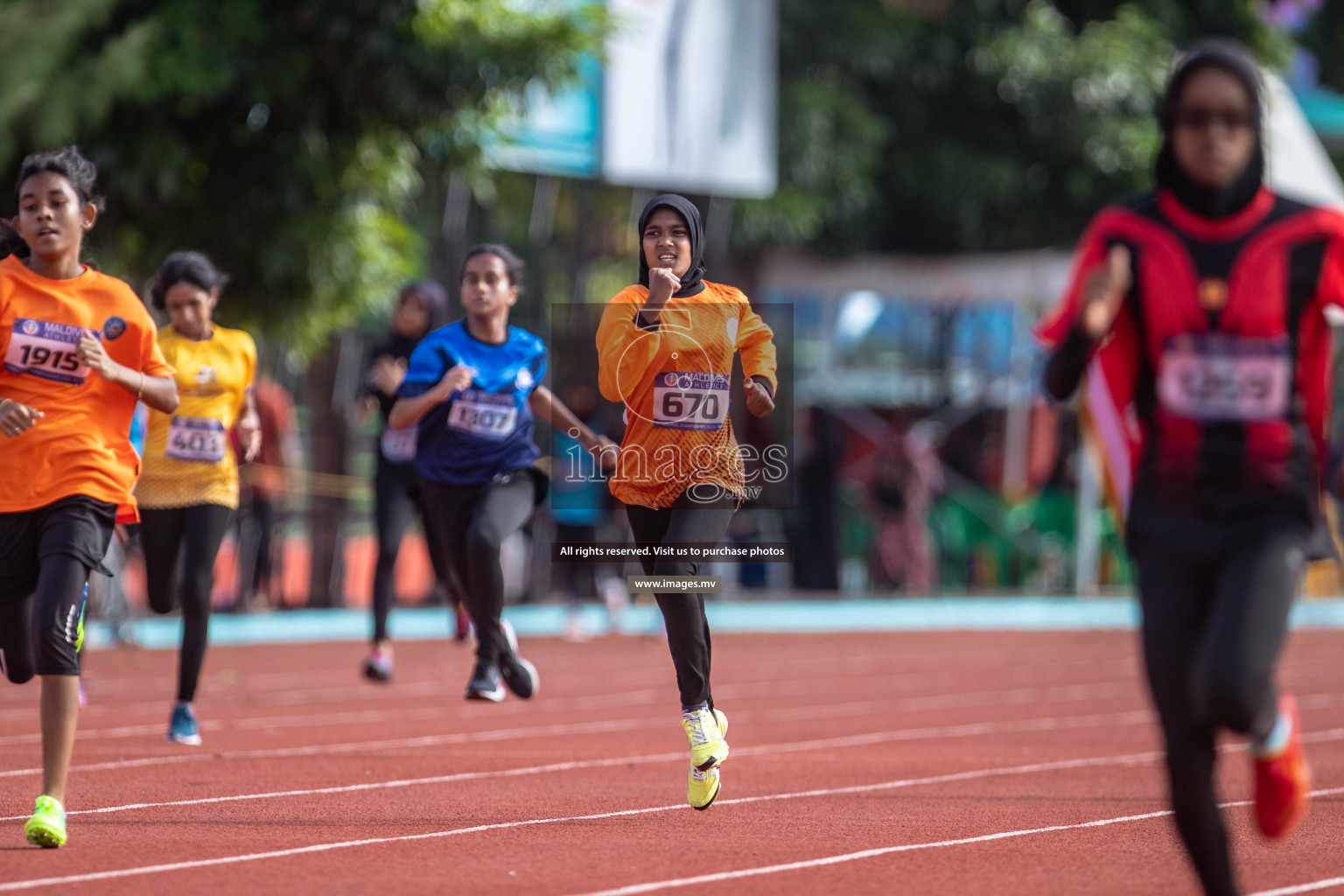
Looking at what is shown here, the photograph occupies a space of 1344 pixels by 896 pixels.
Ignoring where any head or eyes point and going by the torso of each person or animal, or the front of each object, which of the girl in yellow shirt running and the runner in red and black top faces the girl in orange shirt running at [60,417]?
the girl in yellow shirt running

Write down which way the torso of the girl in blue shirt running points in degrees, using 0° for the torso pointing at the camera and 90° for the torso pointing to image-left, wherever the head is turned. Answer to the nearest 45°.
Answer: approximately 0°

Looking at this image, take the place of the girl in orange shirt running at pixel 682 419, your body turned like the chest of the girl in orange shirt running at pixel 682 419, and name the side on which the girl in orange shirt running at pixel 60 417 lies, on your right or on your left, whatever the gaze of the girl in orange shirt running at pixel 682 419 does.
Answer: on your right

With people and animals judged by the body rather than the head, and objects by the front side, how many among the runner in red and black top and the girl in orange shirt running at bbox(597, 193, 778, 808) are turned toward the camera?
2

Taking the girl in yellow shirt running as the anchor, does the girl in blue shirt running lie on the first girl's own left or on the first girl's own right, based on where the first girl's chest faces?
on the first girl's own left
